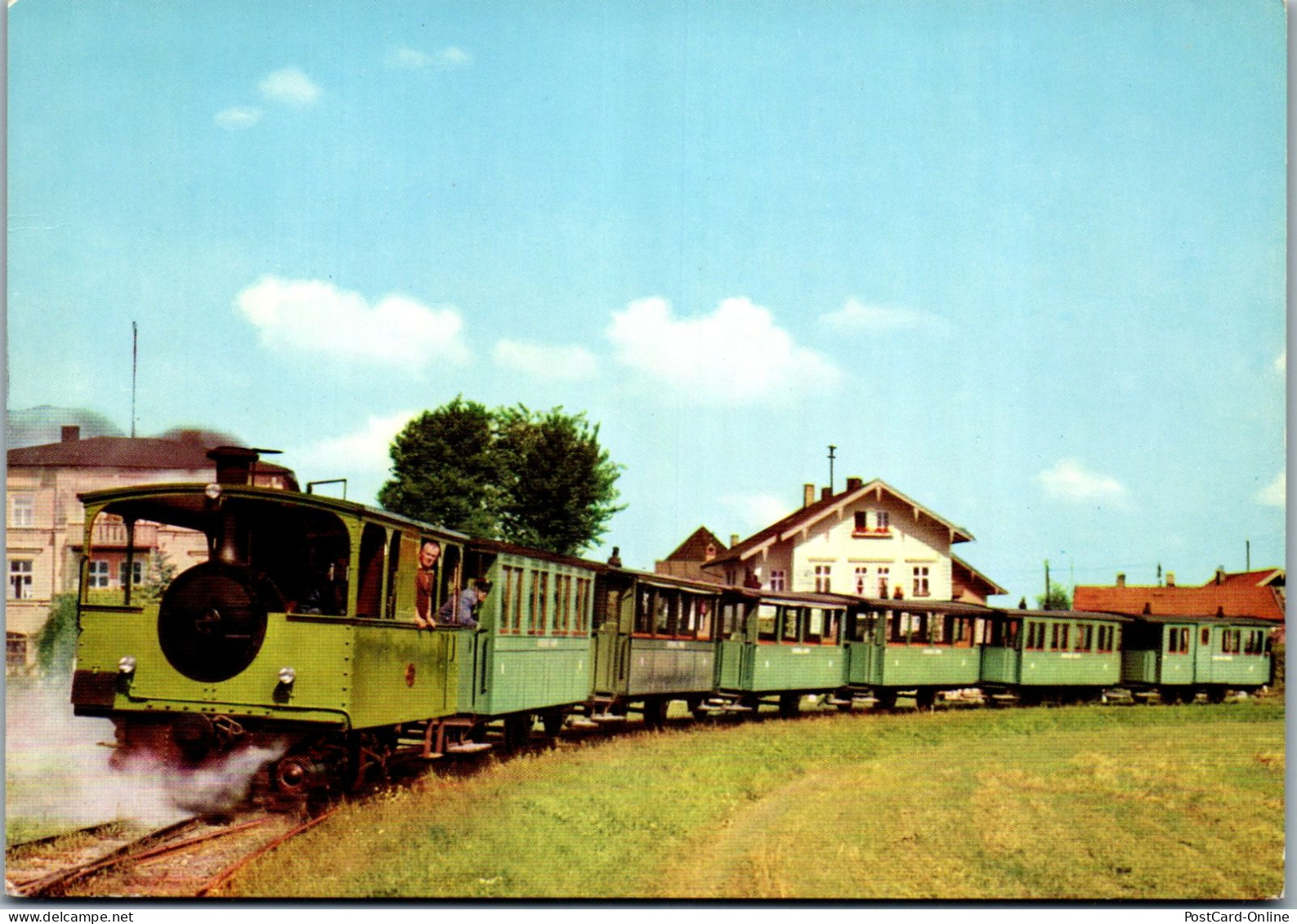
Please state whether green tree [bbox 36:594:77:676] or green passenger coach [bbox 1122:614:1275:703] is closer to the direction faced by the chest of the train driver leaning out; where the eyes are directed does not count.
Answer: the green tree

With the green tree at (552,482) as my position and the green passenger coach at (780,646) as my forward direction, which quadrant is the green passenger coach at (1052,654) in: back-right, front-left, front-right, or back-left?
front-left

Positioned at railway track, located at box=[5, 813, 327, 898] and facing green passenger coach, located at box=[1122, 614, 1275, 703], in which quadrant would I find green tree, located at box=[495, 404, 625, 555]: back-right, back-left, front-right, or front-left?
front-left

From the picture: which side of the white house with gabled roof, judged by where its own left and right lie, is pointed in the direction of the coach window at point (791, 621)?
front

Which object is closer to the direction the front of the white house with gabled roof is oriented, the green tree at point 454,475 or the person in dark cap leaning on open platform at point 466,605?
the person in dark cap leaning on open platform

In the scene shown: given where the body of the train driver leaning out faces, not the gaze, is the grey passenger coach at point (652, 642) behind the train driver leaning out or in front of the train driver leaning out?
behind

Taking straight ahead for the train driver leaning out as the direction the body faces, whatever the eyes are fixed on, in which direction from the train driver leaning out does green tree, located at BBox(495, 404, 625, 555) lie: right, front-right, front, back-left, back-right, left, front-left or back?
back

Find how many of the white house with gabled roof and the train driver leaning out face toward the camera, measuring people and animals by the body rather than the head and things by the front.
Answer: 2

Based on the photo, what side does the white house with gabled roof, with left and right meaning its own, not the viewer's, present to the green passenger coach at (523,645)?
front

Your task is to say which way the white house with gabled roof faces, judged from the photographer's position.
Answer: facing the viewer

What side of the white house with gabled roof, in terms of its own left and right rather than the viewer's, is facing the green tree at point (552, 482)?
right

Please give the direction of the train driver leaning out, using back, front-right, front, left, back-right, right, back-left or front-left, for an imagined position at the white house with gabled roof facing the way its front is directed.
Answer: front

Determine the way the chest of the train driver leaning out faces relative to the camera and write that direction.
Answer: toward the camera
